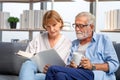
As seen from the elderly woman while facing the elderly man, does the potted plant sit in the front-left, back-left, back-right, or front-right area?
back-left

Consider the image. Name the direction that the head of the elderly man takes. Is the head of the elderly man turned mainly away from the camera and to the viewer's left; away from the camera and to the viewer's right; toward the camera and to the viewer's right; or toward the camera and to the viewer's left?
toward the camera and to the viewer's left

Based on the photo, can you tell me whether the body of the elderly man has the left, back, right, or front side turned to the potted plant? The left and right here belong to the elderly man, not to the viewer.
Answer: right

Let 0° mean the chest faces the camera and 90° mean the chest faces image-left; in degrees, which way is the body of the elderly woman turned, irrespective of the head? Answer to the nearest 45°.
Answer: approximately 0°

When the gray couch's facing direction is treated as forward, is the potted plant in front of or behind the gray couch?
behind

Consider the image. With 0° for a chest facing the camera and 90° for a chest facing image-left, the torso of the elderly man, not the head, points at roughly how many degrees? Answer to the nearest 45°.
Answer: approximately 45°
